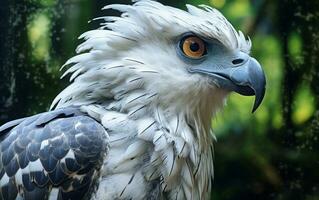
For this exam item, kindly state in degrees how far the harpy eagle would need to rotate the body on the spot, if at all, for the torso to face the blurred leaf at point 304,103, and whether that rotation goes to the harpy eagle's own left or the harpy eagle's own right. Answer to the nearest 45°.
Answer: approximately 45° to the harpy eagle's own left

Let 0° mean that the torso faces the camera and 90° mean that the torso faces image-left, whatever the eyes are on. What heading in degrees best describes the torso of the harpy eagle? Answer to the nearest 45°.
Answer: approximately 270°
